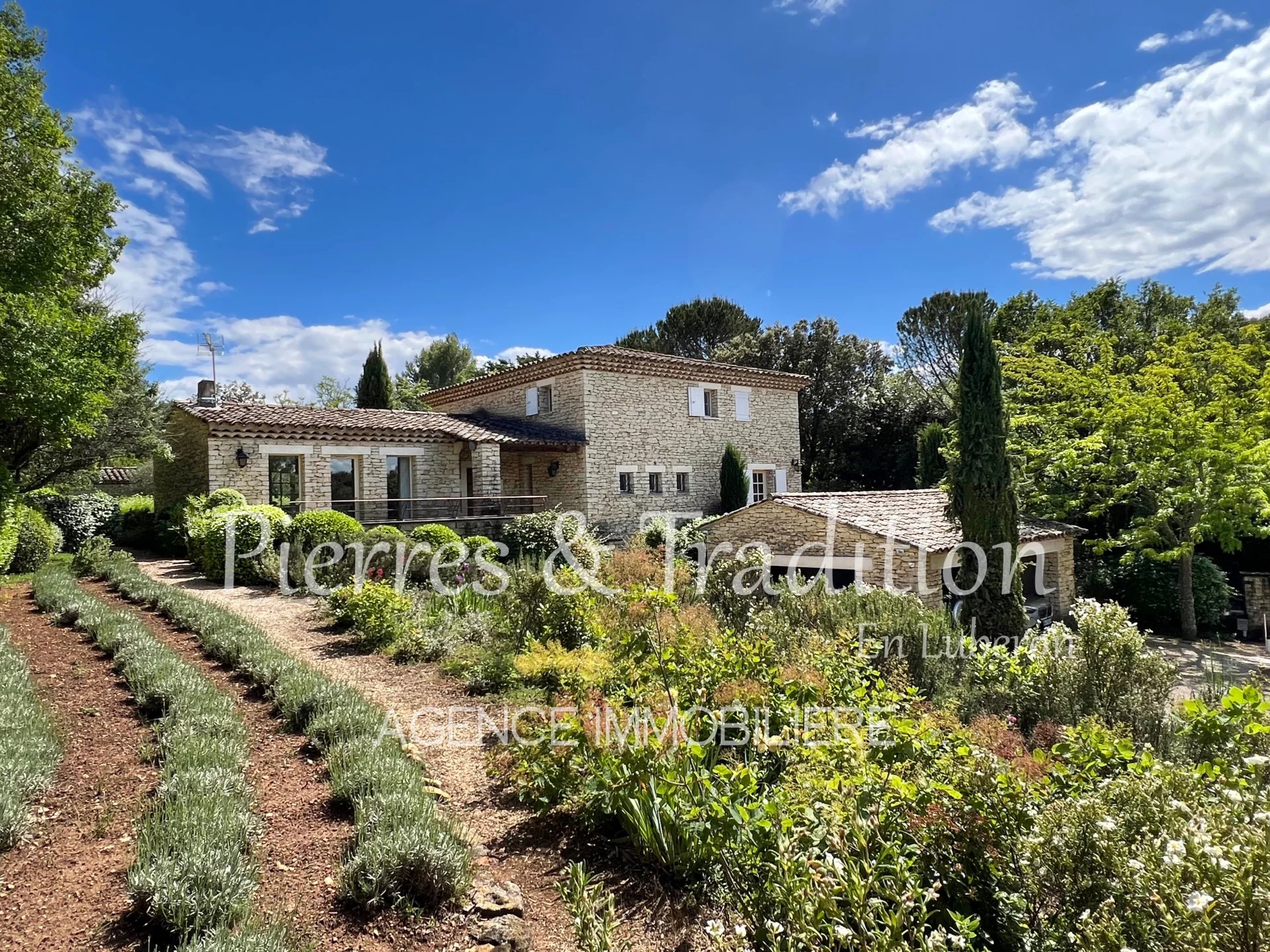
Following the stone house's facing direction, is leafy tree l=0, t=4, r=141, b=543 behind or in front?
in front

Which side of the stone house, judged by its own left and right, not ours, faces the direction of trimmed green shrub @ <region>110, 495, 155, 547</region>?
right

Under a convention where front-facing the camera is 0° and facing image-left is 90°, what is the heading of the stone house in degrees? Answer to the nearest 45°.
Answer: approximately 0°

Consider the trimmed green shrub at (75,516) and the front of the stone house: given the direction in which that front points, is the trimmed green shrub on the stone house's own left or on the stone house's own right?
on the stone house's own right

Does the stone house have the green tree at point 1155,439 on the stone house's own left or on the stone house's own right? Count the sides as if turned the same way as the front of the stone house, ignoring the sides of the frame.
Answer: on the stone house's own left

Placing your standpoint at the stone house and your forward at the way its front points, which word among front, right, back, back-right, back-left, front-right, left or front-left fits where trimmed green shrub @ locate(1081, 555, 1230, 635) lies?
front-left

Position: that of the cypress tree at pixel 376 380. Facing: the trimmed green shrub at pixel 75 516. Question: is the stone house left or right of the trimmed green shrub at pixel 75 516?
left

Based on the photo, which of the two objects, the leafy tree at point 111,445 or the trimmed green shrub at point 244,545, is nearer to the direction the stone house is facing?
the trimmed green shrub

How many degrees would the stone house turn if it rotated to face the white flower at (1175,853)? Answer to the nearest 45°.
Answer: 0° — it already faces it
